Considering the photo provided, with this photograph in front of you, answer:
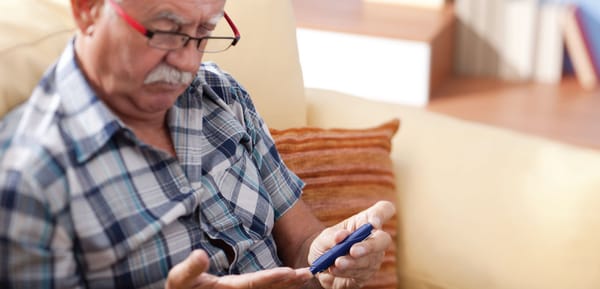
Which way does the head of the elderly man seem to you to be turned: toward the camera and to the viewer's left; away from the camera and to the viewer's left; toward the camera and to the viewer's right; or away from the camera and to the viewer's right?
toward the camera and to the viewer's right

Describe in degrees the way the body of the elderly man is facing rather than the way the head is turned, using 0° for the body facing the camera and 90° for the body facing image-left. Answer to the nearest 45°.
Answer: approximately 315°

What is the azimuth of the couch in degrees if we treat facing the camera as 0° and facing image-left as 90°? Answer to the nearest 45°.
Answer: approximately 315°

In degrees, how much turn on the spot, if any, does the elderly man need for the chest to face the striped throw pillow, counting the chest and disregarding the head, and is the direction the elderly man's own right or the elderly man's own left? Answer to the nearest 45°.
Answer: approximately 90° to the elderly man's own left
